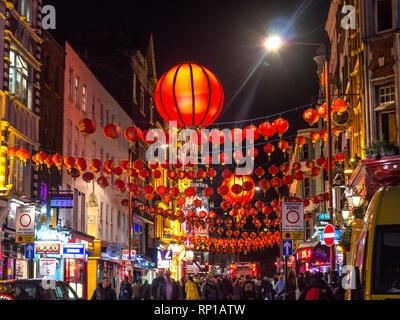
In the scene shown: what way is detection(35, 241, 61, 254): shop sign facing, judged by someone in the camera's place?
facing the viewer and to the right of the viewer

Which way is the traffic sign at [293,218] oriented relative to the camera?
toward the camera

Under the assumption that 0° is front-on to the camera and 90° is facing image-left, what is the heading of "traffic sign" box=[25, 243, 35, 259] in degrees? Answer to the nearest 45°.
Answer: approximately 0°

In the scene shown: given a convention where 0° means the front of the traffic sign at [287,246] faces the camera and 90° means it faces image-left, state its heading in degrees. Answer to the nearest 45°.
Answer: approximately 0°

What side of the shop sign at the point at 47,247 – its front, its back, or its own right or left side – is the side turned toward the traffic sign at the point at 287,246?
left
